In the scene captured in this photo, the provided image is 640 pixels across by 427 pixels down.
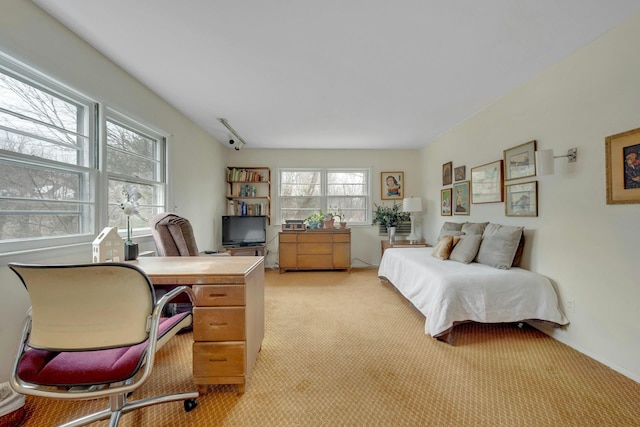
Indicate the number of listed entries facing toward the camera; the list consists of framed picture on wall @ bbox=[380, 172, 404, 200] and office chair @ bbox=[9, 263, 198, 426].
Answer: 1

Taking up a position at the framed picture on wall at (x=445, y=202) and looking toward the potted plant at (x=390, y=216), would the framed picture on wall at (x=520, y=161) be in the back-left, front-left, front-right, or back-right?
back-left

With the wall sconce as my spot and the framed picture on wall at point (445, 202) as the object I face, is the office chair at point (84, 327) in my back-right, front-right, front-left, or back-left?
back-left

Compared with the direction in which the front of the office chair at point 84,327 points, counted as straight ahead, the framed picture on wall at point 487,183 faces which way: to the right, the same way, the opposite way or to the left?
to the left

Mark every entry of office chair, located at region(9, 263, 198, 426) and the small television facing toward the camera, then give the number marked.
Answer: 1

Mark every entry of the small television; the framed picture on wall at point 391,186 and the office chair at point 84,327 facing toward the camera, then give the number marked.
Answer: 2

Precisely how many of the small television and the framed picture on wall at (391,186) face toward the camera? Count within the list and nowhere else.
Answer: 2

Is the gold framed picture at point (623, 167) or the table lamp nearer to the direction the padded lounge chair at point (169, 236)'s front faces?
the gold framed picture

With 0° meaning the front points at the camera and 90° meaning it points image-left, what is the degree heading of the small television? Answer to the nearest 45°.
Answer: approximately 0°
